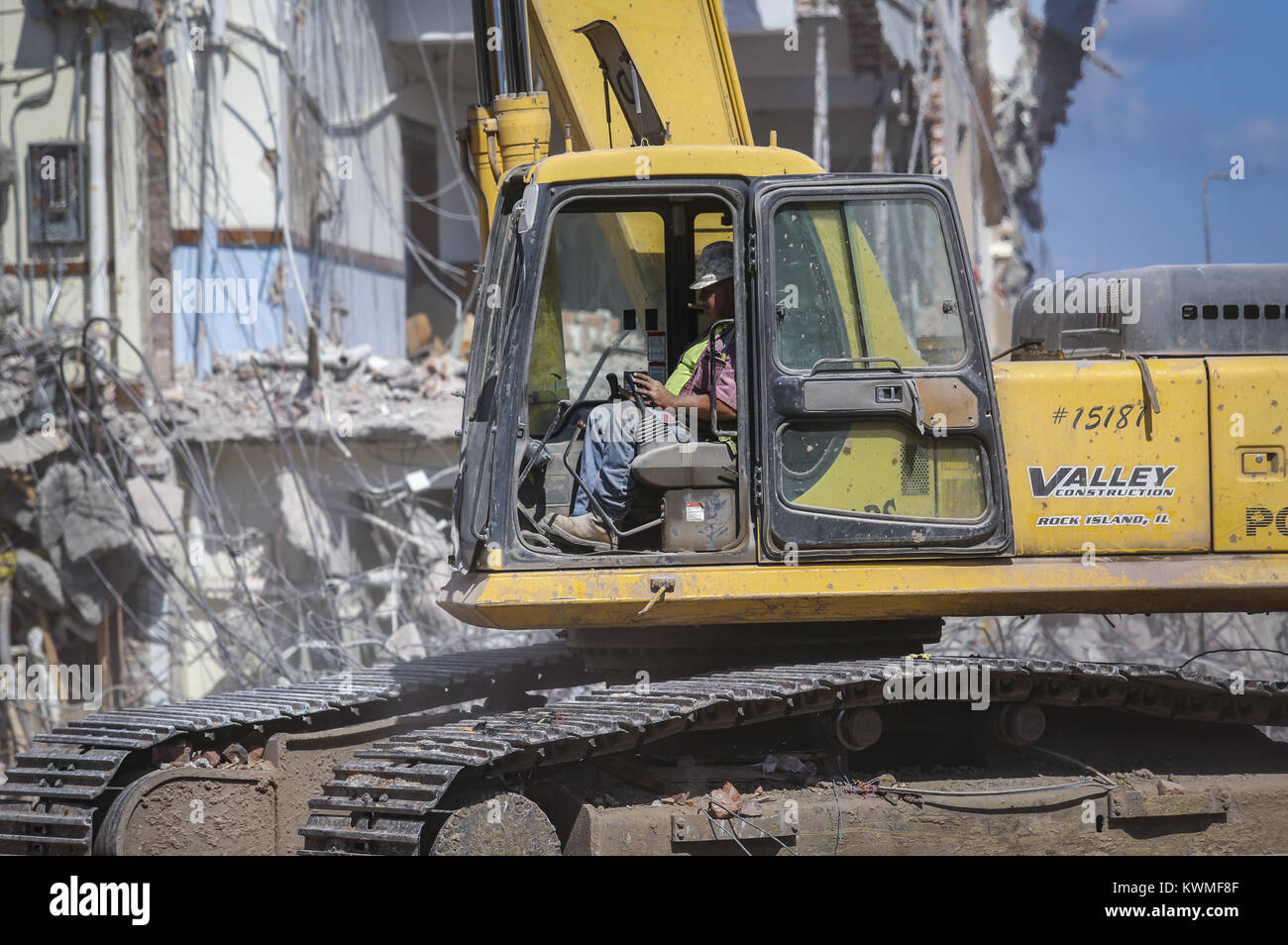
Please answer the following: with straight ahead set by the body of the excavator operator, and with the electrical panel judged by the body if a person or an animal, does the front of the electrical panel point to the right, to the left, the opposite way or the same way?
to the left

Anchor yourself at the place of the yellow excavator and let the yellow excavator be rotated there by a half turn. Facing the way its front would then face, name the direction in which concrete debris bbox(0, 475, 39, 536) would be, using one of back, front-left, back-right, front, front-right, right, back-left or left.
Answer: back-left

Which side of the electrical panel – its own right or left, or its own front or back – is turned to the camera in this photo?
front

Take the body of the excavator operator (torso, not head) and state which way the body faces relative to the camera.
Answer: to the viewer's left

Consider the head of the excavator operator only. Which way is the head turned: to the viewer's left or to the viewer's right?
to the viewer's left

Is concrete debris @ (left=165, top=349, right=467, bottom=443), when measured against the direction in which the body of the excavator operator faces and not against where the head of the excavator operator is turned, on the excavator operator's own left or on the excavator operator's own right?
on the excavator operator's own right

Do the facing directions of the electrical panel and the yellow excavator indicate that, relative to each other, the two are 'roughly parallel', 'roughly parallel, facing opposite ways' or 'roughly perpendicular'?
roughly perpendicular

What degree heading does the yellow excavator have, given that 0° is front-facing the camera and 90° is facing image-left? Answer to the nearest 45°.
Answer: approximately 90°
